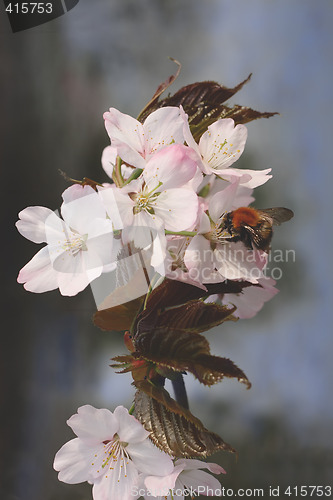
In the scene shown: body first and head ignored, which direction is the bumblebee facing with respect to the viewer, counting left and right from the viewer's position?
facing to the left of the viewer
